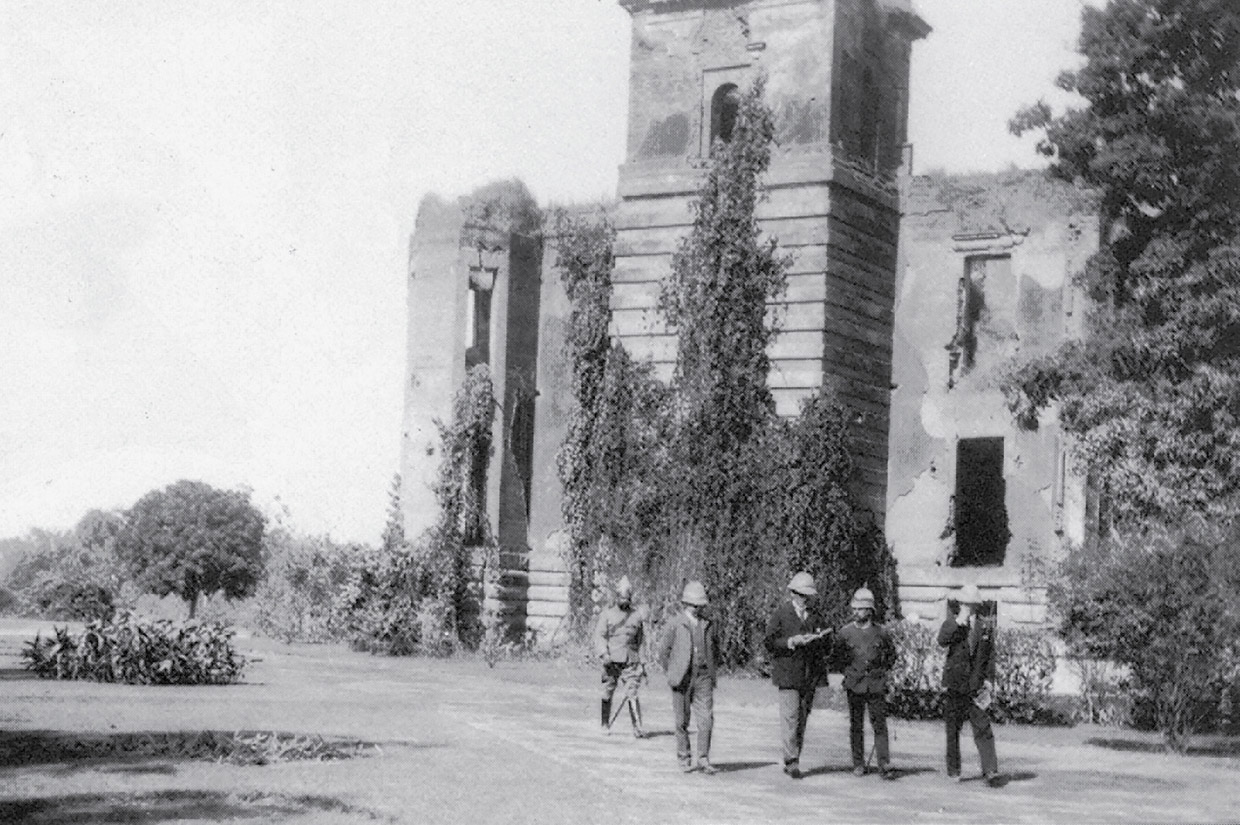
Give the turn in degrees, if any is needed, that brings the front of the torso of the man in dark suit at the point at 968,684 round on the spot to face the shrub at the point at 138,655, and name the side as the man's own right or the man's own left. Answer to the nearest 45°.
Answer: approximately 135° to the man's own right

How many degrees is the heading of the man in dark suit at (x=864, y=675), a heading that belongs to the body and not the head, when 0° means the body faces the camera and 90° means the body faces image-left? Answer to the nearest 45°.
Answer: approximately 0°

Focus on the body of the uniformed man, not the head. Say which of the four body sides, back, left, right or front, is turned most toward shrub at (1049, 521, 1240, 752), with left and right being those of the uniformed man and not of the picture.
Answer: left

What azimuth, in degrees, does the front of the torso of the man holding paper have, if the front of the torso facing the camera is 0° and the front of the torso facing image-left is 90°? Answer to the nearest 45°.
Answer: approximately 315°

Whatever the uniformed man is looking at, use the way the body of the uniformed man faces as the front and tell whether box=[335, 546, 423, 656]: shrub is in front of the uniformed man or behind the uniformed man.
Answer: behind

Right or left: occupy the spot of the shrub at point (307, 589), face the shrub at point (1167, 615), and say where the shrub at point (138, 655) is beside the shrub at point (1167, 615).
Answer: right

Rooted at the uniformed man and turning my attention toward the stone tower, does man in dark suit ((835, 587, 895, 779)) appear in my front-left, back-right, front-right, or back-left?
back-right

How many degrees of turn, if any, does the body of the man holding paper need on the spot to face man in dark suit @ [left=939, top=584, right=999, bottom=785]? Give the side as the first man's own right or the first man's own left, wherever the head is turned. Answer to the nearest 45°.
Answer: approximately 45° to the first man's own left
